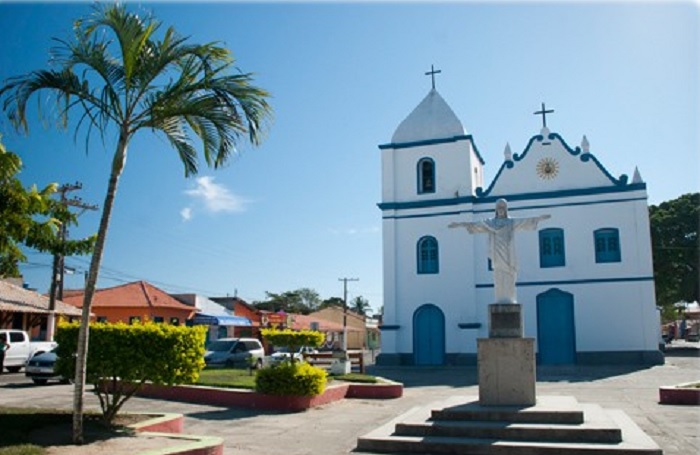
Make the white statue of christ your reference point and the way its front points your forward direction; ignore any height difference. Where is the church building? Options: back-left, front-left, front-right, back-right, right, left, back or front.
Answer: back

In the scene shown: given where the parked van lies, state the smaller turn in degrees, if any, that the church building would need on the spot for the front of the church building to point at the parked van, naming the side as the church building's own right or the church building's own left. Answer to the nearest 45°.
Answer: approximately 45° to the church building's own right

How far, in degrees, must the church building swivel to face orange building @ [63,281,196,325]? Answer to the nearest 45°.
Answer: approximately 90° to its right

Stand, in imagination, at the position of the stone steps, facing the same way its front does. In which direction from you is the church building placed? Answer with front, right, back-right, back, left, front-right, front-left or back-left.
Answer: back

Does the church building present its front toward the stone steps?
yes

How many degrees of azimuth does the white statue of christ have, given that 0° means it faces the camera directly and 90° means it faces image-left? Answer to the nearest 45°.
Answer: approximately 0°
